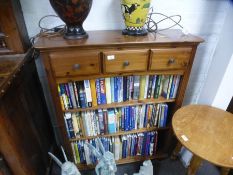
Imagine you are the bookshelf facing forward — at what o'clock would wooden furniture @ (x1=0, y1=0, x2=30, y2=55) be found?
The wooden furniture is roughly at 3 o'clock from the bookshelf.

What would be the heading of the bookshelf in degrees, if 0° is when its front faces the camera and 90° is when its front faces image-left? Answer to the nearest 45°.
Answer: approximately 0°
